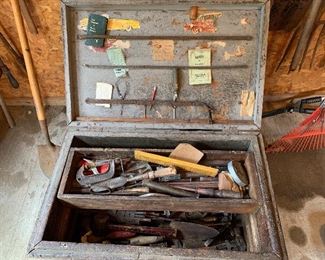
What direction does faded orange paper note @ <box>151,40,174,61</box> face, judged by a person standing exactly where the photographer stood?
facing the viewer

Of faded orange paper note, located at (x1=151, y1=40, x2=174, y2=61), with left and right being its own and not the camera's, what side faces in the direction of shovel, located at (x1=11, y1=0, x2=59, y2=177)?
right

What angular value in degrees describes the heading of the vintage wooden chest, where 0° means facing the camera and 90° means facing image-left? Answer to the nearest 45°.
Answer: approximately 0°

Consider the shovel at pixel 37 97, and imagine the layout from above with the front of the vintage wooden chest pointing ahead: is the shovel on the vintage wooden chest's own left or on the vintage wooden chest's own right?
on the vintage wooden chest's own right
